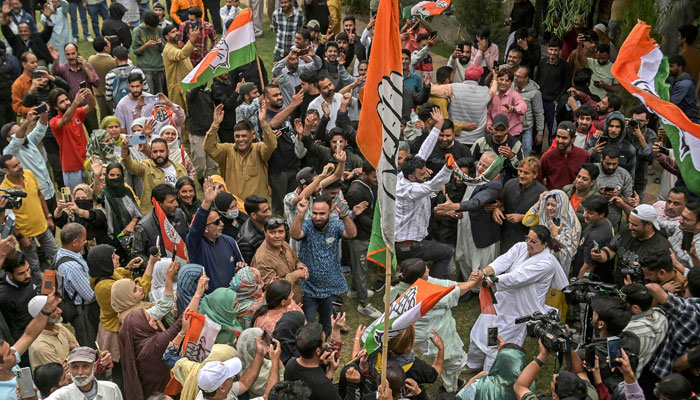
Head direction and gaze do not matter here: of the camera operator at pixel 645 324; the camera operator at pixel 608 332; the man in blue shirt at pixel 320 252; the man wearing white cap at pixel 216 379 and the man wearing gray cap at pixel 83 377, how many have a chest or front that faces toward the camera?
2

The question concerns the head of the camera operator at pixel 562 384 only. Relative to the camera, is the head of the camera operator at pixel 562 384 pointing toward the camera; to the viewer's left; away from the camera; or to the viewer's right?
away from the camera

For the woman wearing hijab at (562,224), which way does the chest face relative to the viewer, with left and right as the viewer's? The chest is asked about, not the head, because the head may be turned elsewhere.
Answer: facing the viewer and to the left of the viewer

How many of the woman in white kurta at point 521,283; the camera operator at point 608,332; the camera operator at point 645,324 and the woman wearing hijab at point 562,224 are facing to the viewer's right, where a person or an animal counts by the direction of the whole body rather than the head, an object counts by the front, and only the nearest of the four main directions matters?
0

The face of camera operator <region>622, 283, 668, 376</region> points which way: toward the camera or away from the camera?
away from the camera

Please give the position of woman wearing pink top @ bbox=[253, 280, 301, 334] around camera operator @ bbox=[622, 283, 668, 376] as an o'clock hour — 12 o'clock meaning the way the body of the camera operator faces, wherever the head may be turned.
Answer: The woman wearing pink top is roughly at 10 o'clock from the camera operator.

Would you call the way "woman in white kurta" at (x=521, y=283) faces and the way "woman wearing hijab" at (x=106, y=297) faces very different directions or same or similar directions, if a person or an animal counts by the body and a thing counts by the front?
very different directions

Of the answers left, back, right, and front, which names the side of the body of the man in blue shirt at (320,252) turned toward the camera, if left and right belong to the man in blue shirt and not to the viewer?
front

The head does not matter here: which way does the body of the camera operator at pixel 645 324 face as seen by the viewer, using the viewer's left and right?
facing away from the viewer and to the left of the viewer

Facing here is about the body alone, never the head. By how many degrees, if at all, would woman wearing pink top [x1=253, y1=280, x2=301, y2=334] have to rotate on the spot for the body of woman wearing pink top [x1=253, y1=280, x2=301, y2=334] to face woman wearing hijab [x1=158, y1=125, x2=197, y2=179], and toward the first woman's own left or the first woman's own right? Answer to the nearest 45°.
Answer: approximately 45° to the first woman's own left

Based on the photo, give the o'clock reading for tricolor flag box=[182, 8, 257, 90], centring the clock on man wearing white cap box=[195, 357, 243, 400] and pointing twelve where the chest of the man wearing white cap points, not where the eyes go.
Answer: The tricolor flag is roughly at 11 o'clock from the man wearing white cap.

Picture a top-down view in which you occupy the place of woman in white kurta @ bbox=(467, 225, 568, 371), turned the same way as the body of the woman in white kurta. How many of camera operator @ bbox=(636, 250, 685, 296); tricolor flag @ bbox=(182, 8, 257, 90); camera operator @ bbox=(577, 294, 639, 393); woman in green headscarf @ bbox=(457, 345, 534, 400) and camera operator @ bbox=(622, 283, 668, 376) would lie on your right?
1

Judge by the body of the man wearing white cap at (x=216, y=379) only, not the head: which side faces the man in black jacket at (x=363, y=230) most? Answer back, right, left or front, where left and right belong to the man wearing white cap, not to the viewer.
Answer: front

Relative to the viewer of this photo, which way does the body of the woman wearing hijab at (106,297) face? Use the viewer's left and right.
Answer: facing to the right of the viewer
